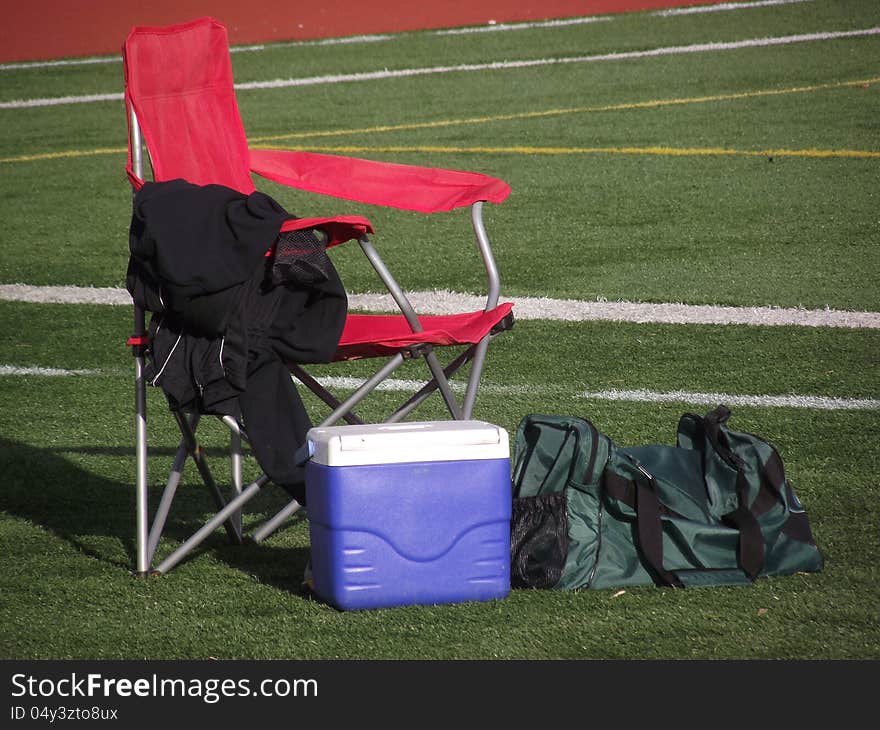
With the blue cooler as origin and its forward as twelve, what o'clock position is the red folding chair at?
The red folding chair is roughly at 5 o'clock from the blue cooler.

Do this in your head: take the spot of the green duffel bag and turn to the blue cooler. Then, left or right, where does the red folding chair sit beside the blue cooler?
right

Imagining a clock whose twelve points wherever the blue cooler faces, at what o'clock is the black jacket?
The black jacket is roughly at 4 o'clock from the blue cooler.

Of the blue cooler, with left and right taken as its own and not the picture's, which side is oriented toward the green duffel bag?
left

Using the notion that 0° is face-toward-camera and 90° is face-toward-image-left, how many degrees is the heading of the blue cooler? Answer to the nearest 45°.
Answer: approximately 0°
